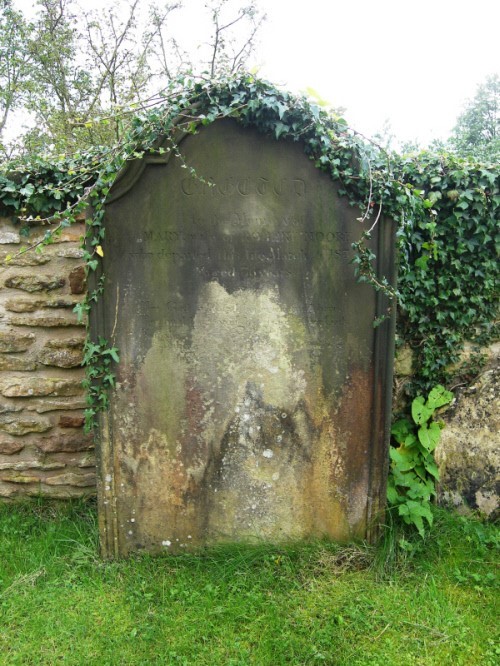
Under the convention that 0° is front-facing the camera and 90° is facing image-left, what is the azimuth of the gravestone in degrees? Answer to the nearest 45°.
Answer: approximately 0°

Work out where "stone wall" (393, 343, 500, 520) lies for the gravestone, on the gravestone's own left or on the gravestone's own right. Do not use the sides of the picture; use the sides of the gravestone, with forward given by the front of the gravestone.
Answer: on the gravestone's own left

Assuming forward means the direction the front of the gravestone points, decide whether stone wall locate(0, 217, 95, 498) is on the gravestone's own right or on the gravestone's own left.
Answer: on the gravestone's own right

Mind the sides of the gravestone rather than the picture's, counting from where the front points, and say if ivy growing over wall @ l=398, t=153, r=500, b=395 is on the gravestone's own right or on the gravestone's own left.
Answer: on the gravestone's own left

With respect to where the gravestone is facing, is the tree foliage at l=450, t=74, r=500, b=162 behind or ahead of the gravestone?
behind
